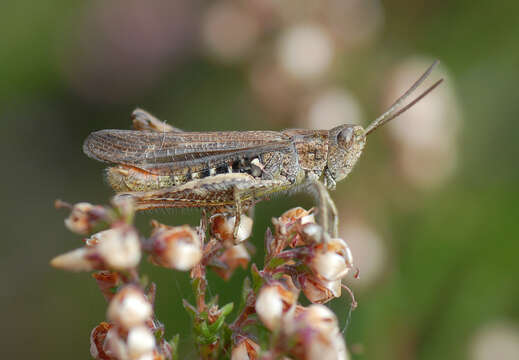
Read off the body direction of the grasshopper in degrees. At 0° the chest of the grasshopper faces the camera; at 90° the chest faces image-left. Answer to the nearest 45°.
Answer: approximately 270°

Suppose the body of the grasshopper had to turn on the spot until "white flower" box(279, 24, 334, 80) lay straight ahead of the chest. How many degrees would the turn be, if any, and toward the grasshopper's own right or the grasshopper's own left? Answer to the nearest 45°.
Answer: approximately 90° to the grasshopper's own left
